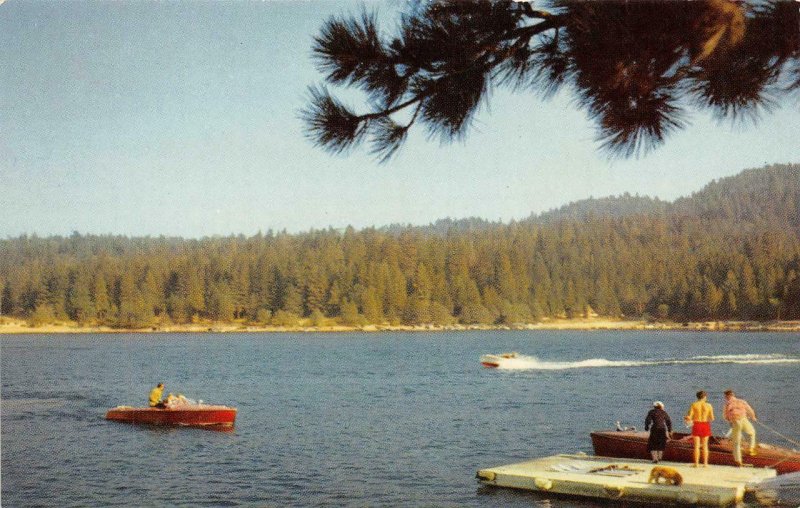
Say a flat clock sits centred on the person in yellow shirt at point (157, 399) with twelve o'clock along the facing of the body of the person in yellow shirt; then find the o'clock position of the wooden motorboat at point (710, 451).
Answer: The wooden motorboat is roughly at 2 o'clock from the person in yellow shirt.

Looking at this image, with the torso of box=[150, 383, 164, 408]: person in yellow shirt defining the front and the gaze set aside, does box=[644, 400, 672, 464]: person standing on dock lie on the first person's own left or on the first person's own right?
on the first person's own right

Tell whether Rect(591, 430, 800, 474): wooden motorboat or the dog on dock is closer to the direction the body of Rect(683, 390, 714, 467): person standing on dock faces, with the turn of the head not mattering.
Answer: the wooden motorboat

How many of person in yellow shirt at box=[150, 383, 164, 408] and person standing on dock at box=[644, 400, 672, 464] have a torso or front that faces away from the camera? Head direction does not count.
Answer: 1

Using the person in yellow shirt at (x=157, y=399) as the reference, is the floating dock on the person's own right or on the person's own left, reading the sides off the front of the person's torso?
on the person's own right

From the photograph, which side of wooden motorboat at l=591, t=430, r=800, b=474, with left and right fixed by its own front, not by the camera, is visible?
left

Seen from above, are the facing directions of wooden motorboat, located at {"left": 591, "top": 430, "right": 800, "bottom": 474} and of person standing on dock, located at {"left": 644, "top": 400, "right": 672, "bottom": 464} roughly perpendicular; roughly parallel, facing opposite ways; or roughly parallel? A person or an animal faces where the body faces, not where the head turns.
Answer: roughly perpendicular

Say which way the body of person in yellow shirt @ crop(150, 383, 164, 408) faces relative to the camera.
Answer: to the viewer's right

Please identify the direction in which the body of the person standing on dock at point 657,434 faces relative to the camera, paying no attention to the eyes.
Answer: away from the camera

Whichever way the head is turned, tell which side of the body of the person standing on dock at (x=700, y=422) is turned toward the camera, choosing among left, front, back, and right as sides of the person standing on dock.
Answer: back

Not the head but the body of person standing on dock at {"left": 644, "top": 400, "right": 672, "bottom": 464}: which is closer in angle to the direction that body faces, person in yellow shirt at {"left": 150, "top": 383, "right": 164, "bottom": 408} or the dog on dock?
the person in yellow shirt

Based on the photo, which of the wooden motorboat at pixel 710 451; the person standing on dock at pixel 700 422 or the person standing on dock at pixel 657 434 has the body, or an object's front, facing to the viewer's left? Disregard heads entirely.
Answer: the wooden motorboat
